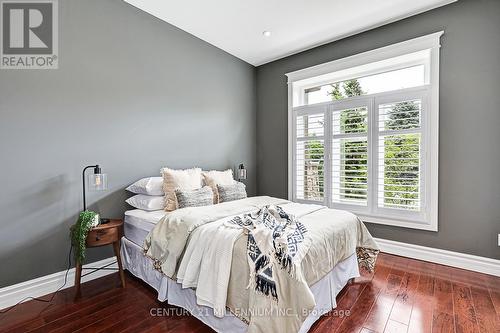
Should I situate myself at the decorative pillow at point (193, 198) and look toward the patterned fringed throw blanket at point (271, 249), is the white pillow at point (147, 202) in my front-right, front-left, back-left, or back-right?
back-right

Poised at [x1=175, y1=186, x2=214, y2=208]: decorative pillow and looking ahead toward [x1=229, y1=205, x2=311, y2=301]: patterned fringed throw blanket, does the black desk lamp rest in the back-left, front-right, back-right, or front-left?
back-right

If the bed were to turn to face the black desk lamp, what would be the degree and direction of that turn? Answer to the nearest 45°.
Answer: approximately 135° to its right

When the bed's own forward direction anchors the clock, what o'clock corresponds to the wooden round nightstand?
The wooden round nightstand is roughly at 5 o'clock from the bed.

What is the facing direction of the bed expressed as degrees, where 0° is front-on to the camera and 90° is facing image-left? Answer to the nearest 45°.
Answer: approximately 315°
